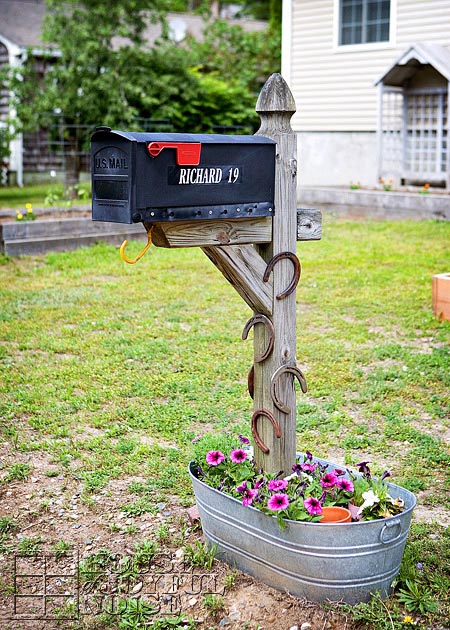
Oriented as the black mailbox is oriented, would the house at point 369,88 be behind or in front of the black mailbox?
behind

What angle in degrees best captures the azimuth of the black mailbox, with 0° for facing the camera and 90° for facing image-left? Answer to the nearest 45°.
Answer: approximately 45°
